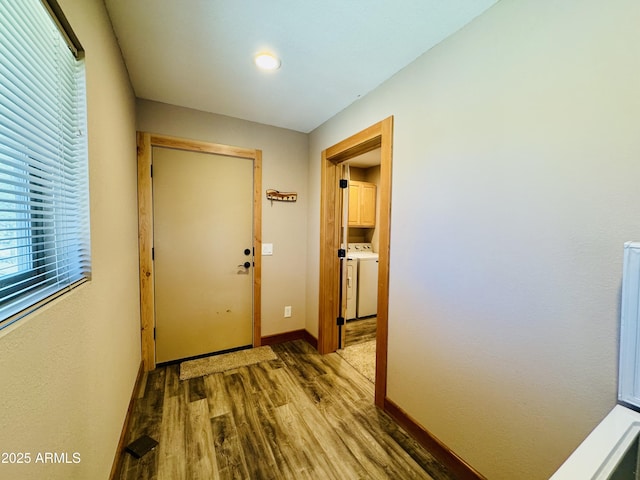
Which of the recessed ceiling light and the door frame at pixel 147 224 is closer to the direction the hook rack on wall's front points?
the recessed ceiling light

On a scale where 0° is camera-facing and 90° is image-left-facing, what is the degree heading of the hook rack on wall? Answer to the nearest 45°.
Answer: approximately 0°

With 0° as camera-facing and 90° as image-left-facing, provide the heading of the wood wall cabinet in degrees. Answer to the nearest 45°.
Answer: approximately 315°

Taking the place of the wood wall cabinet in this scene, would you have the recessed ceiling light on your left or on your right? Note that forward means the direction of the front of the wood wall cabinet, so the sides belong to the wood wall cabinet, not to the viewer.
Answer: on your right

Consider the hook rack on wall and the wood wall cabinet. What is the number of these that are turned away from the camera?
0

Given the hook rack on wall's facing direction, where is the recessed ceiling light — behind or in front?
in front

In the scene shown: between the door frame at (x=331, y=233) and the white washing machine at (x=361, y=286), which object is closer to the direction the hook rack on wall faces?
the door frame

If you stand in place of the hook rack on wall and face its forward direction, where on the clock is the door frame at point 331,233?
The door frame is roughly at 10 o'clock from the hook rack on wall.

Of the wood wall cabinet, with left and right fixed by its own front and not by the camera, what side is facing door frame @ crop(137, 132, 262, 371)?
right

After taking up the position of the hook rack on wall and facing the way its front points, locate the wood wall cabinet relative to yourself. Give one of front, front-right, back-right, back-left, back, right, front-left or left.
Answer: back-left
